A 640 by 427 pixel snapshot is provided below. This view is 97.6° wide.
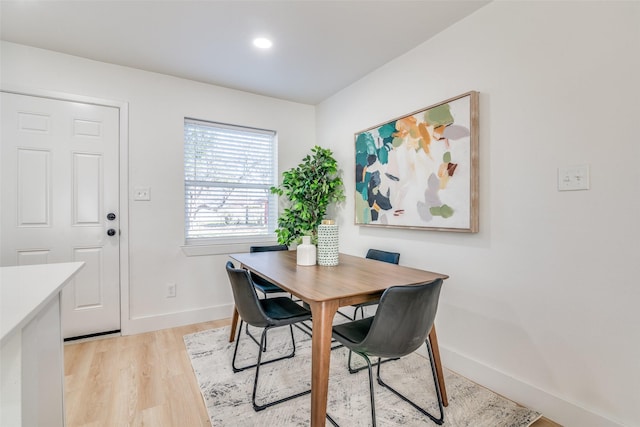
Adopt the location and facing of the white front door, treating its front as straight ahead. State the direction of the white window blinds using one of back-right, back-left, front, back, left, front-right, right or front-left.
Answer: left

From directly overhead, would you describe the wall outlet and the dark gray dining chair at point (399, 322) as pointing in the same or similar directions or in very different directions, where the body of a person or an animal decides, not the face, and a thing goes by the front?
very different directions

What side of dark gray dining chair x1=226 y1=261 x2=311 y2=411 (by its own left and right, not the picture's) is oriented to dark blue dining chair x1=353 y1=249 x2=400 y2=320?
front

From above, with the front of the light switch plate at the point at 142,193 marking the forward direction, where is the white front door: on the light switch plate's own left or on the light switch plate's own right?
on the light switch plate's own right

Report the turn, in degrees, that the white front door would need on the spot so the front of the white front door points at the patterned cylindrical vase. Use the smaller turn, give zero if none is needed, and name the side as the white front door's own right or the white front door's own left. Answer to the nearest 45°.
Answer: approximately 45° to the white front door's own left

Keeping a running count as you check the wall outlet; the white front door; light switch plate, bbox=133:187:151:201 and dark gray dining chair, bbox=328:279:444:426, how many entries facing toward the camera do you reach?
3

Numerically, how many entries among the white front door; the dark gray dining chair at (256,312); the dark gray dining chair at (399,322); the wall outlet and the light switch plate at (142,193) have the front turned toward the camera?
3

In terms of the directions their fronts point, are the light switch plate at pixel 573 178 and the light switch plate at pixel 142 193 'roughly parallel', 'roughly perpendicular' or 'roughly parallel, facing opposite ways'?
roughly perpendicular

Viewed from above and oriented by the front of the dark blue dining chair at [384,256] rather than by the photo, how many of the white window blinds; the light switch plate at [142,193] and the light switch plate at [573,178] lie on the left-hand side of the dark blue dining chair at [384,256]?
1

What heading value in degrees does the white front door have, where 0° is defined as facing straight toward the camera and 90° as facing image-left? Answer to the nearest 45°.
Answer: approximately 0°
